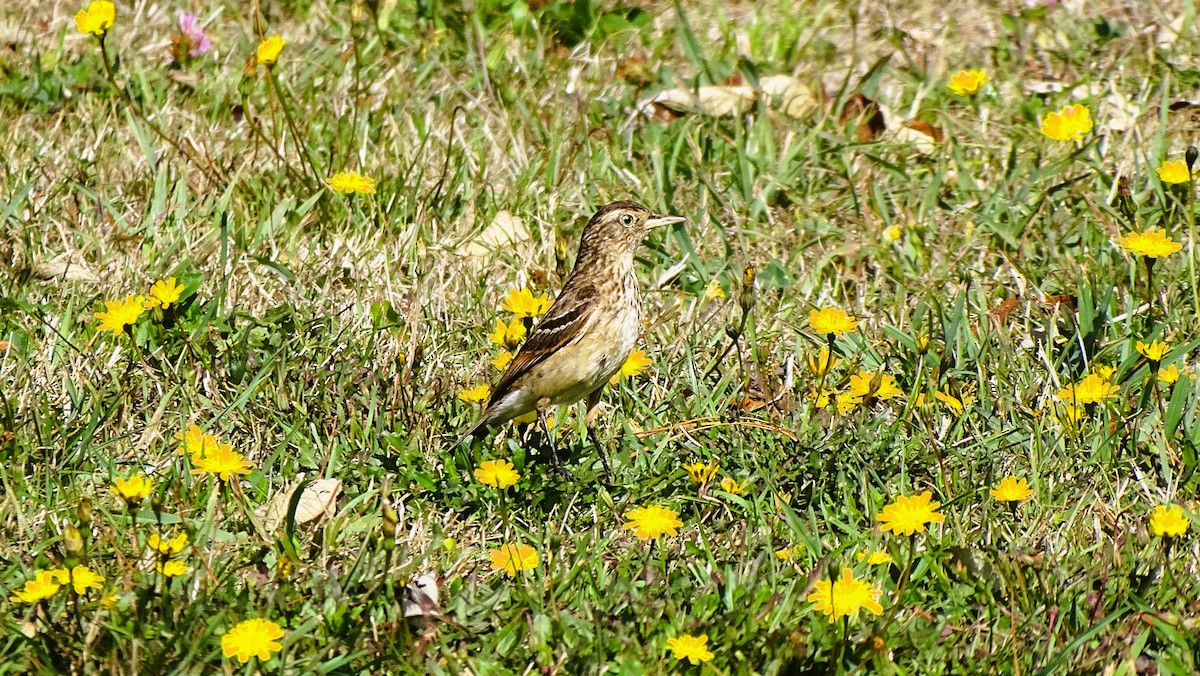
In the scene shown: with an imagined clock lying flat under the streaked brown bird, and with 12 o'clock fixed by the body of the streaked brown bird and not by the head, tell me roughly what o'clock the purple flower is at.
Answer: The purple flower is roughly at 8 o'clock from the streaked brown bird.

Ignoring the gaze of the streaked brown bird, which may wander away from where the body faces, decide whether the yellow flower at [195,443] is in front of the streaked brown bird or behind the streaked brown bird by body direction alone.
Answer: behind

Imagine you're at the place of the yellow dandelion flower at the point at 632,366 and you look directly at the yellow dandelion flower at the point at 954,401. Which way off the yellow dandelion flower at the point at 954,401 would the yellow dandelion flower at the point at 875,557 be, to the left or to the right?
right

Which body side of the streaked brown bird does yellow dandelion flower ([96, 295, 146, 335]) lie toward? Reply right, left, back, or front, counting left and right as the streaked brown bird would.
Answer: back

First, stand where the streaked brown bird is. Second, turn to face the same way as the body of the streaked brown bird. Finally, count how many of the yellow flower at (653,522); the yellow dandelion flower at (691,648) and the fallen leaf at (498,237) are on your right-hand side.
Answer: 2

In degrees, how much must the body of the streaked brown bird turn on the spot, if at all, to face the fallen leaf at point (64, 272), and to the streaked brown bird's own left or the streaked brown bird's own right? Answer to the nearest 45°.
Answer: approximately 135° to the streaked brown bird's own left

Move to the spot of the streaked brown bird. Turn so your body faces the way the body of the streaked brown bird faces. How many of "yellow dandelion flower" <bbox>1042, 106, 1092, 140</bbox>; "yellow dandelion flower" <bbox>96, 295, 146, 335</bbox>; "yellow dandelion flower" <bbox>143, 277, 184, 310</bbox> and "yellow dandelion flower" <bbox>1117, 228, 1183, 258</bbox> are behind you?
2

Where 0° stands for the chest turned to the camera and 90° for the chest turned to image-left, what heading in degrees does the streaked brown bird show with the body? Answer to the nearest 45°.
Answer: approximately 270°

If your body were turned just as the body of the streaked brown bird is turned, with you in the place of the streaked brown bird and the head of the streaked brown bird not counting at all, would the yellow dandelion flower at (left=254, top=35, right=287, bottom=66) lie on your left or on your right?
on your left

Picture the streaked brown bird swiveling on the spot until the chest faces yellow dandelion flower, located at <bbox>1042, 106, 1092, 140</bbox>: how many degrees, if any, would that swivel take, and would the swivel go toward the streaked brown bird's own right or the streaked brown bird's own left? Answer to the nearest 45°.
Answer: approximately 45° to the streaked brown bird's own left

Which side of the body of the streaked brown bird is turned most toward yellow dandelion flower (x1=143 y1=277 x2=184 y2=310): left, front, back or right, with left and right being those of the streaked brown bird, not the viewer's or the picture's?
back
